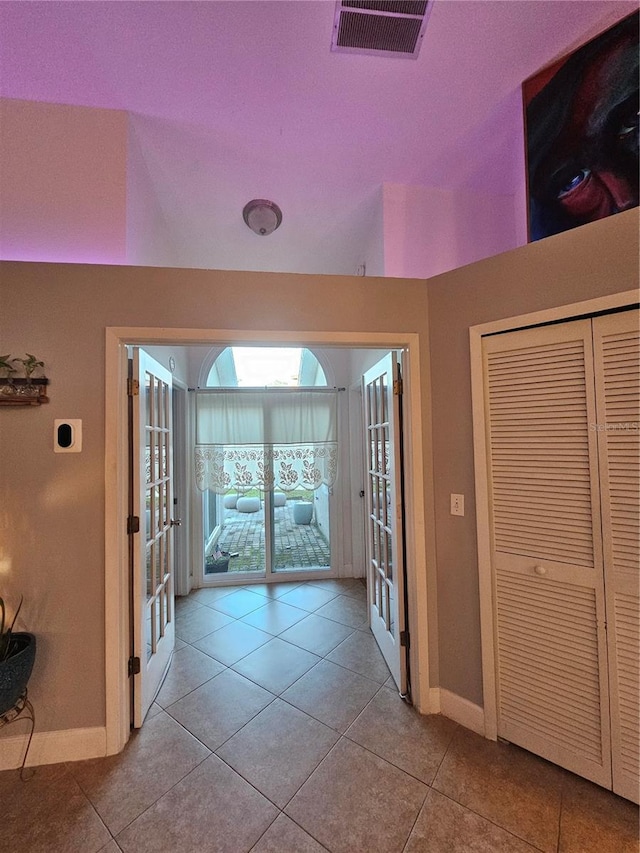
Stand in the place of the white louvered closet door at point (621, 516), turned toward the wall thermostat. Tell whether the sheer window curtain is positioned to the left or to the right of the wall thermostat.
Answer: right

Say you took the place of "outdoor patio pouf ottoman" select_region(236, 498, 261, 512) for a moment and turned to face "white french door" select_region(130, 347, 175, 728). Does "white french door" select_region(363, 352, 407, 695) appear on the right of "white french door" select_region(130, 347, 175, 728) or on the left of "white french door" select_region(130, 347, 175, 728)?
left

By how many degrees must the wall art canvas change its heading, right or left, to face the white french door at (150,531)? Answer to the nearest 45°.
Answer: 0° — it already faces it

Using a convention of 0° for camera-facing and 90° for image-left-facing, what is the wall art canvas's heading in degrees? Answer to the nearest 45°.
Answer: approximately 45°

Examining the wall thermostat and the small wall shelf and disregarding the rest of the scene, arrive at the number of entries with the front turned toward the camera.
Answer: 2

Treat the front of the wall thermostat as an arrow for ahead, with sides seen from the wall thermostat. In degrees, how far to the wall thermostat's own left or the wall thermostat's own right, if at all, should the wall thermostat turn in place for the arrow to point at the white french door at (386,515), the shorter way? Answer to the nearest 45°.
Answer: approximately 90° to the wall thermostat's own left

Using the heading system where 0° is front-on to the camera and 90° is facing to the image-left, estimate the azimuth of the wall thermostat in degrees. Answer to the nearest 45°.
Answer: approximately 0°

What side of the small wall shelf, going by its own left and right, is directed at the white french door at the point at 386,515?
left

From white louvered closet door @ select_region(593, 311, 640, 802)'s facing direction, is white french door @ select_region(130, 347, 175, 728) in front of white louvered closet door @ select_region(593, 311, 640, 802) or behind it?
in front
